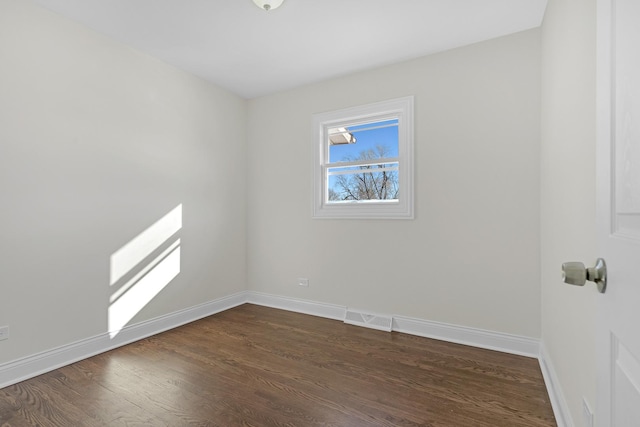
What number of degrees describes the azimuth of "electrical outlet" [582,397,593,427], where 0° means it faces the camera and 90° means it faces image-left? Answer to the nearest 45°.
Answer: approximately 90°

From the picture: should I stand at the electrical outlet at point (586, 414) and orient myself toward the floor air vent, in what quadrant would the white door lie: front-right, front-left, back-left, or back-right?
back-left

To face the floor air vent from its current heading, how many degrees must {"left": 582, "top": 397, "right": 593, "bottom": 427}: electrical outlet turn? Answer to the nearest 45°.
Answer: approximately 45° to its right
